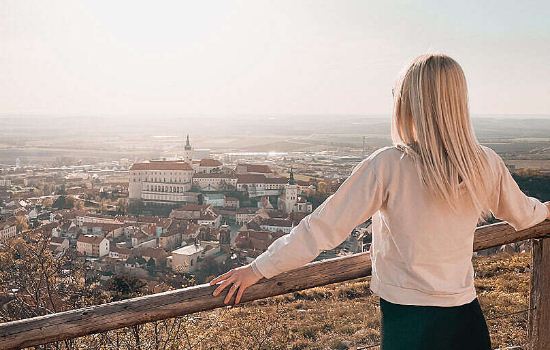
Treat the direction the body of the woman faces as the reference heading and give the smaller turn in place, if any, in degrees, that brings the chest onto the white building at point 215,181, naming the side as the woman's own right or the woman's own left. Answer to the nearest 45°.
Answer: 0° — they already face it

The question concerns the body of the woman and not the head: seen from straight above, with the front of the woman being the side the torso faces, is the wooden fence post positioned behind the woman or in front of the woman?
in front

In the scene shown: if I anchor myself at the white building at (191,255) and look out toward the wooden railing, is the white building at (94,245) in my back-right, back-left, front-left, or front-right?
back-right

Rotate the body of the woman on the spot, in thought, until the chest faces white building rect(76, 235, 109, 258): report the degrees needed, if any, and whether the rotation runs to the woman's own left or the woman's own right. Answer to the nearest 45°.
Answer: approximately 45° to the woman's own left

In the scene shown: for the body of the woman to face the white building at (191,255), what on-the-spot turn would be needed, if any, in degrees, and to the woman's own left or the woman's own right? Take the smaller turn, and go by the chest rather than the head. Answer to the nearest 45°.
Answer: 0° — they already face it

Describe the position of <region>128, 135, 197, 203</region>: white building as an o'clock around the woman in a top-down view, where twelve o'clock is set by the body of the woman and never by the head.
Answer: The white building is roughly at 11 o'clock from the woman.

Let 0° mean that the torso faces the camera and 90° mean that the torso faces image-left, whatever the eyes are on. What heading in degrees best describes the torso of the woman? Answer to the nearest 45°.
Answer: approximately 180°
